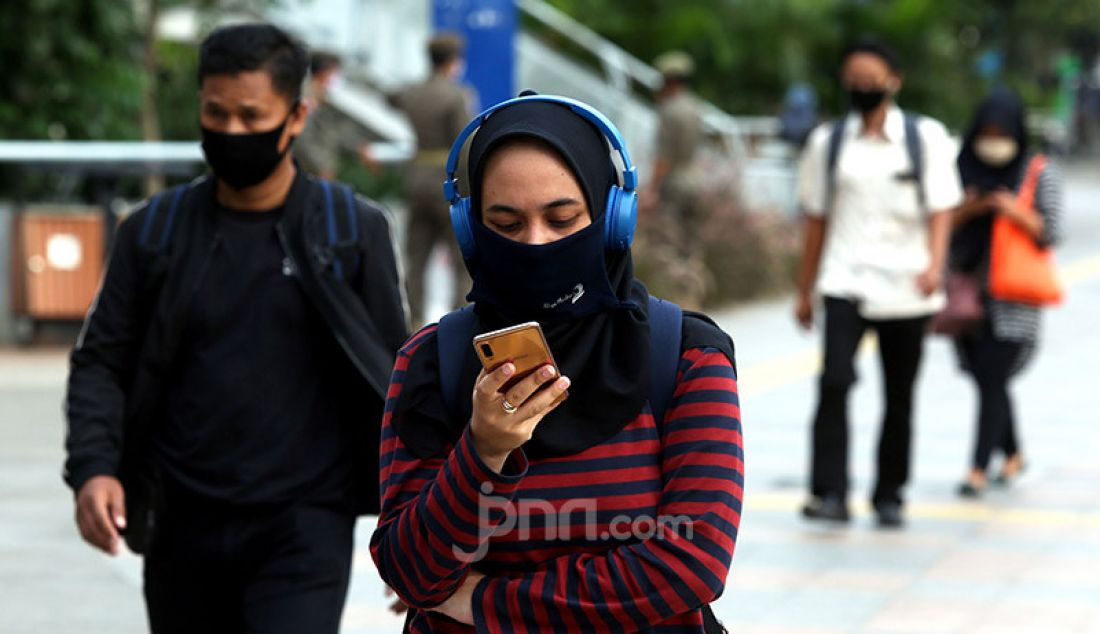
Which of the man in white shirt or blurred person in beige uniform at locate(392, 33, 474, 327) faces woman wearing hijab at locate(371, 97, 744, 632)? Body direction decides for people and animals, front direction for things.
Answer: the man in white shirt

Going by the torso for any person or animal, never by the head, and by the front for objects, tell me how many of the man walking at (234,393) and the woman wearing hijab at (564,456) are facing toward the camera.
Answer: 2

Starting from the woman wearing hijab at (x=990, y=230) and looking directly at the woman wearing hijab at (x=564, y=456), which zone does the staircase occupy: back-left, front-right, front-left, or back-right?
back-right

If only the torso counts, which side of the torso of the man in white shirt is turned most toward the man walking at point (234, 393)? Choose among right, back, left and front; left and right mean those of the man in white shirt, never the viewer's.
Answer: front

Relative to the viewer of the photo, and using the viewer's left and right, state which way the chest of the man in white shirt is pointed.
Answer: facing the viewer
